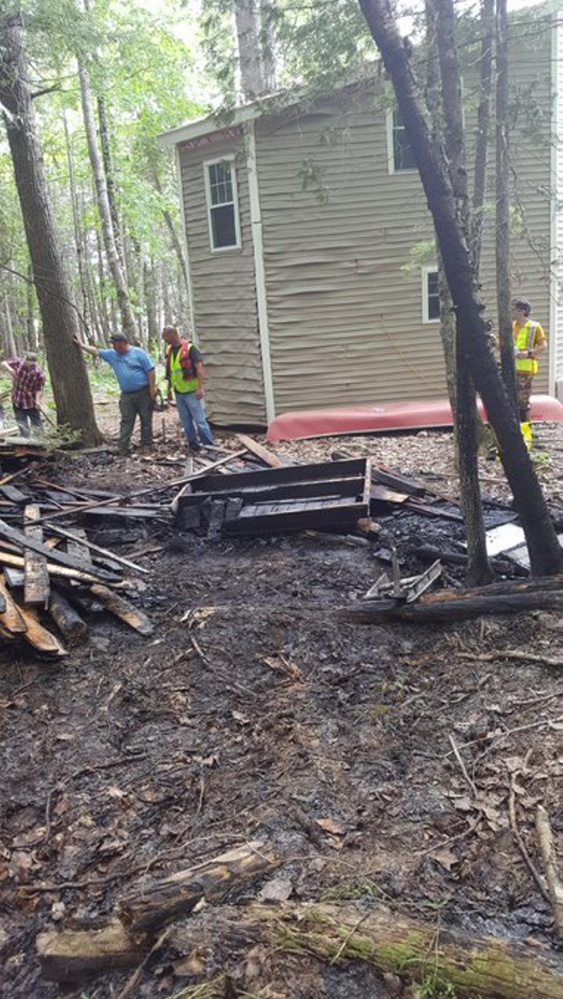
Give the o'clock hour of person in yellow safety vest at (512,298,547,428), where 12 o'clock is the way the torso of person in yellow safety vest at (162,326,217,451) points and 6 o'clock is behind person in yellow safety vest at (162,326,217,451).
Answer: person in yellow safety vest at (512,298,547,428) is roughly at 8 o'clock from person in yellow safety vest at (162,326,217,451).

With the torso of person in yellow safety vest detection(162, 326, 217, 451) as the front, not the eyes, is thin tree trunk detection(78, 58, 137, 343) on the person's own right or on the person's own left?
on the person's own right

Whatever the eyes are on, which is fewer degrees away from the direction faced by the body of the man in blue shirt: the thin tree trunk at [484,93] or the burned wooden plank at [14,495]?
the burned wooden plank

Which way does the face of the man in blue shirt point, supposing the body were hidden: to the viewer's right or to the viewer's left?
to the viewer's left

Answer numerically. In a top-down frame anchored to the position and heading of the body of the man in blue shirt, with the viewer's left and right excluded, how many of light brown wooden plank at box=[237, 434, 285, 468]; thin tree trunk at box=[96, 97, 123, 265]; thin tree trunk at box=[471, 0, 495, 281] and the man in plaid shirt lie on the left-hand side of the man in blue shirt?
2

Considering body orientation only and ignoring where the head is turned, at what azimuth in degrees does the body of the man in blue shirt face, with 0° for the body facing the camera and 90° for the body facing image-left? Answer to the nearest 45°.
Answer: approximately 45°

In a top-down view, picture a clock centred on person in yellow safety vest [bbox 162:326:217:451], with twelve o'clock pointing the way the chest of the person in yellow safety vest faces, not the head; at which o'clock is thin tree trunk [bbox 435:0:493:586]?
The thin tree trunk is roughly at 10 o'clock from the person in yellow safety vest.

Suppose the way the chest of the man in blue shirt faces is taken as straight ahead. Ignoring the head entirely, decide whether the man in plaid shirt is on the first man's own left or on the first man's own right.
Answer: on the first man's own right

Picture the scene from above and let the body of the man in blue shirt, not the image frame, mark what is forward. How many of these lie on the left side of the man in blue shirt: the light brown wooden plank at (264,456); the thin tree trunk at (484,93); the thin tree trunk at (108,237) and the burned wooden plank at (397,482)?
3

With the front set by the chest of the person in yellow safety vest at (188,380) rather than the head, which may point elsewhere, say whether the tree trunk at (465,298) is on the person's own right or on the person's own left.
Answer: on the person's own left
